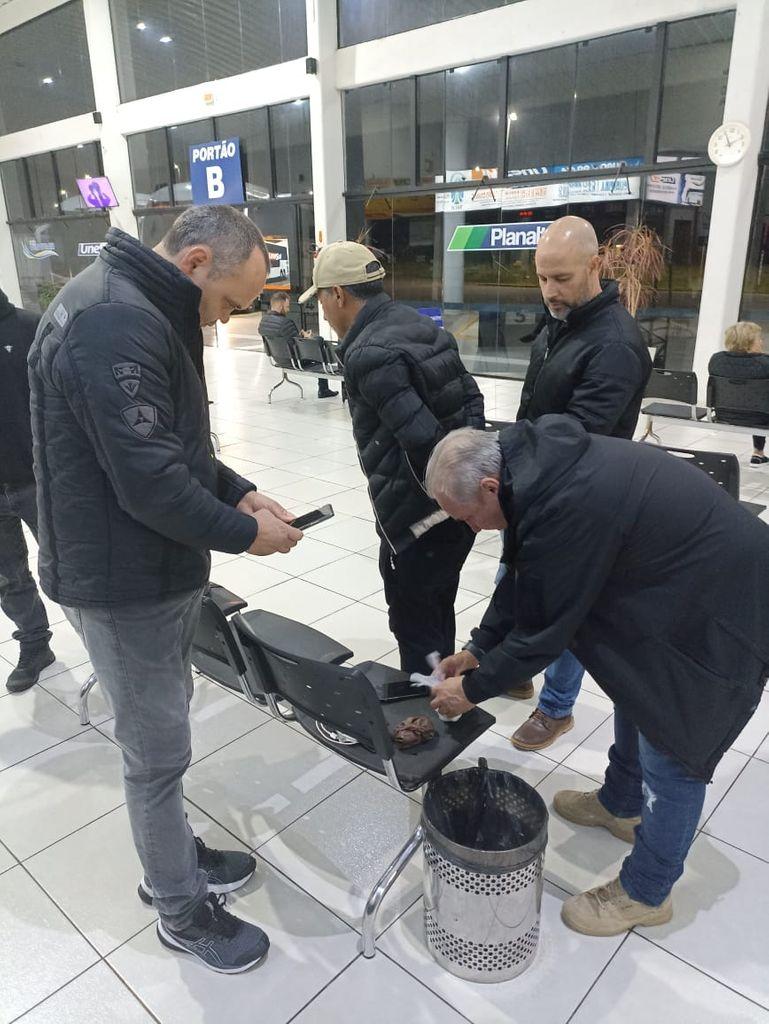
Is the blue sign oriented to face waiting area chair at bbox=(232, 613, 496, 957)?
yes

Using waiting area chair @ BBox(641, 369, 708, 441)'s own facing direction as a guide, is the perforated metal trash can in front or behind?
behind

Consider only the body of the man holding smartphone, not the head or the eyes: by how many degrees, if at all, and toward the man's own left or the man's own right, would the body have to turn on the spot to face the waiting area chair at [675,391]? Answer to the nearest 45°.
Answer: approximately 45° to the man's own left

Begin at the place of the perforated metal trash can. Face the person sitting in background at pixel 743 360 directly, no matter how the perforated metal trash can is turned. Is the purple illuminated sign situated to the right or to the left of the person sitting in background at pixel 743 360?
left

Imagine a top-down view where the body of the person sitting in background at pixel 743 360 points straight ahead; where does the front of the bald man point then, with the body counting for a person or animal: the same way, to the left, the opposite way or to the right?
the opposite way

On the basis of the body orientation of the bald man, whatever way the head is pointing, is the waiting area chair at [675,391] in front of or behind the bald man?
behind

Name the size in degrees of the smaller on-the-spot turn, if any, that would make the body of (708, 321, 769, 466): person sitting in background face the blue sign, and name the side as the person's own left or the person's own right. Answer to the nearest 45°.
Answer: approximately 90° to the person's own left

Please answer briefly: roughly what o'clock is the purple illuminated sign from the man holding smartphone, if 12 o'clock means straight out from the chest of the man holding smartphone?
The purple illuminated sign is roughly at 9 o'clock from the man holding smartphone.

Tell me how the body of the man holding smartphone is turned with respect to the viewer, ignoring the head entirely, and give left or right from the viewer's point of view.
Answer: facing to the right of the viewer
